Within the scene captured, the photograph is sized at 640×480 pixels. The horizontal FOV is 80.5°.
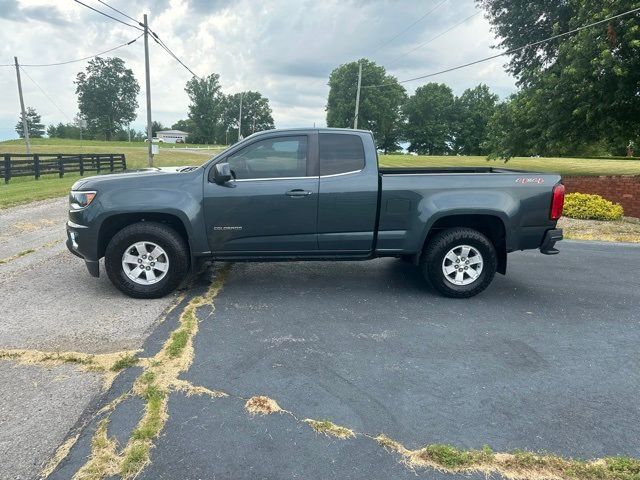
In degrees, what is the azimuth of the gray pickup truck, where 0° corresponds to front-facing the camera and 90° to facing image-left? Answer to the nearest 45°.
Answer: approximately 90°

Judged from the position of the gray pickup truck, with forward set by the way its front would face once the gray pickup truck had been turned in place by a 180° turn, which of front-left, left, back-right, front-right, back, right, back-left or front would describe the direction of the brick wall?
front-left

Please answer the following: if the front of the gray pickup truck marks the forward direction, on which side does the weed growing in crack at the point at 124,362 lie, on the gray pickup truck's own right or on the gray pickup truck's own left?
on the gray pickup truck's own left

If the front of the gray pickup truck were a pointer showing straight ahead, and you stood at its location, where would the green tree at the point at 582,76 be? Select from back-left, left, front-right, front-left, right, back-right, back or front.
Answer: back-right
